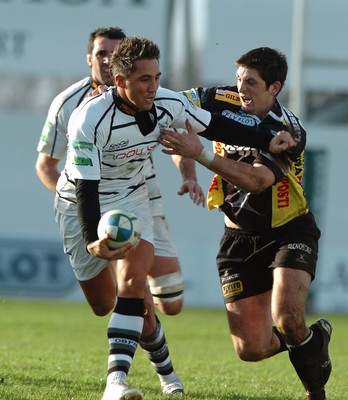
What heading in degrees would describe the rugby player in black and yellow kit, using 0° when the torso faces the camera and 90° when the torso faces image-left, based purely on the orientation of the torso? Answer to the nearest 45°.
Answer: approximately 45°

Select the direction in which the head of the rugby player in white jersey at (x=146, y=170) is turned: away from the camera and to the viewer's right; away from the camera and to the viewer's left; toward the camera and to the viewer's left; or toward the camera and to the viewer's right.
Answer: toward the camera and to the viewer's right

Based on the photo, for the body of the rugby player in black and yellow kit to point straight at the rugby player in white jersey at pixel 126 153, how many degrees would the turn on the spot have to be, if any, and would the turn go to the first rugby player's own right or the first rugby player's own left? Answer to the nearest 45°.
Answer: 0° — they already face them

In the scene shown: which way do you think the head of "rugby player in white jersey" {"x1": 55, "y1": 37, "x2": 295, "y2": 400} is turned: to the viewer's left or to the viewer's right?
to the viewer's right
